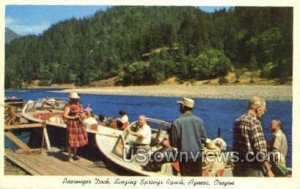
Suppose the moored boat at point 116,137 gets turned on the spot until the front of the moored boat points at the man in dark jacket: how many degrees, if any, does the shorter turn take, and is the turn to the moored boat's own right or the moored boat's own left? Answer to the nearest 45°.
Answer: approximately 180°

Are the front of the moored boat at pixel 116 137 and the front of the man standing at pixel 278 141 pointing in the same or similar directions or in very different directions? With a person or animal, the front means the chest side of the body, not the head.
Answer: same or similar directions

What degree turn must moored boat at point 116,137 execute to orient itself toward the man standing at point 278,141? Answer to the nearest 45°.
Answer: approximately 135° to its right

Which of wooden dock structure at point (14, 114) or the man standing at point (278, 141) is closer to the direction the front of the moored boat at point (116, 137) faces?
the wooden dock structure

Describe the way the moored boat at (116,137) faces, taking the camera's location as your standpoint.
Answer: facing away from the viewer and to the left of the viewer

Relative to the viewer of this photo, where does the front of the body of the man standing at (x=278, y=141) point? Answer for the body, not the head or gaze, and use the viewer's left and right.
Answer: facing to the left of the viewer

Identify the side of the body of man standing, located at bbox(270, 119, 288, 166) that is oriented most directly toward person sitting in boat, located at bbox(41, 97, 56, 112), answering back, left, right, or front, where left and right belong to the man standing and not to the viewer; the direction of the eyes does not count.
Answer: front

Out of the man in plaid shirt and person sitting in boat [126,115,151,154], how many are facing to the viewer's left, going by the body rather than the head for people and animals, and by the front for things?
1

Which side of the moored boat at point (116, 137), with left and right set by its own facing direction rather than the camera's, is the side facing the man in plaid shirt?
back

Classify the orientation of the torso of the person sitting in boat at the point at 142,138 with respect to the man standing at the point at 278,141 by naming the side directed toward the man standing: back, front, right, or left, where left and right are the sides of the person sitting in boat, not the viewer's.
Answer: back
